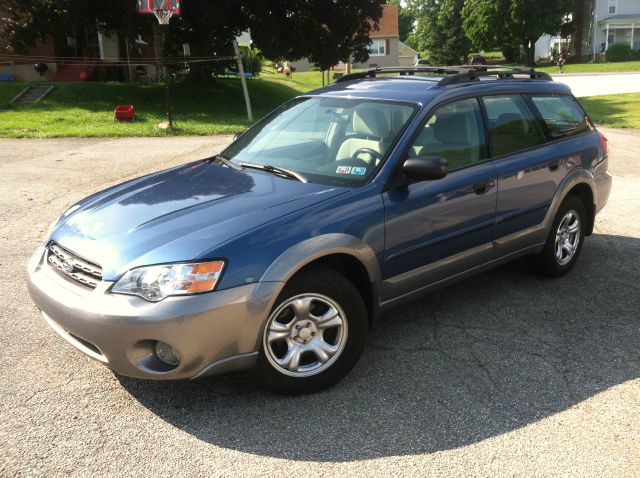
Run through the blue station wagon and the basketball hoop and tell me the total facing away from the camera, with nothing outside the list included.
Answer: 0

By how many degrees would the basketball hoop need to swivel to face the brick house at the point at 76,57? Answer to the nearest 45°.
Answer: approximately 180°

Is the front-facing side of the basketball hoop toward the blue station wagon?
yes

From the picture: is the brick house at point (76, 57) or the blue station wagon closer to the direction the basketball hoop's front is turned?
the blue station wagon

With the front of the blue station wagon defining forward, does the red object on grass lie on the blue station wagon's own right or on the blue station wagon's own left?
on the blue station wagon's own right

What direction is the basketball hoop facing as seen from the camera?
toward the camera

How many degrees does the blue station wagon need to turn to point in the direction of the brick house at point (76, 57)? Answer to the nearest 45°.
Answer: approximately 135° to its right
